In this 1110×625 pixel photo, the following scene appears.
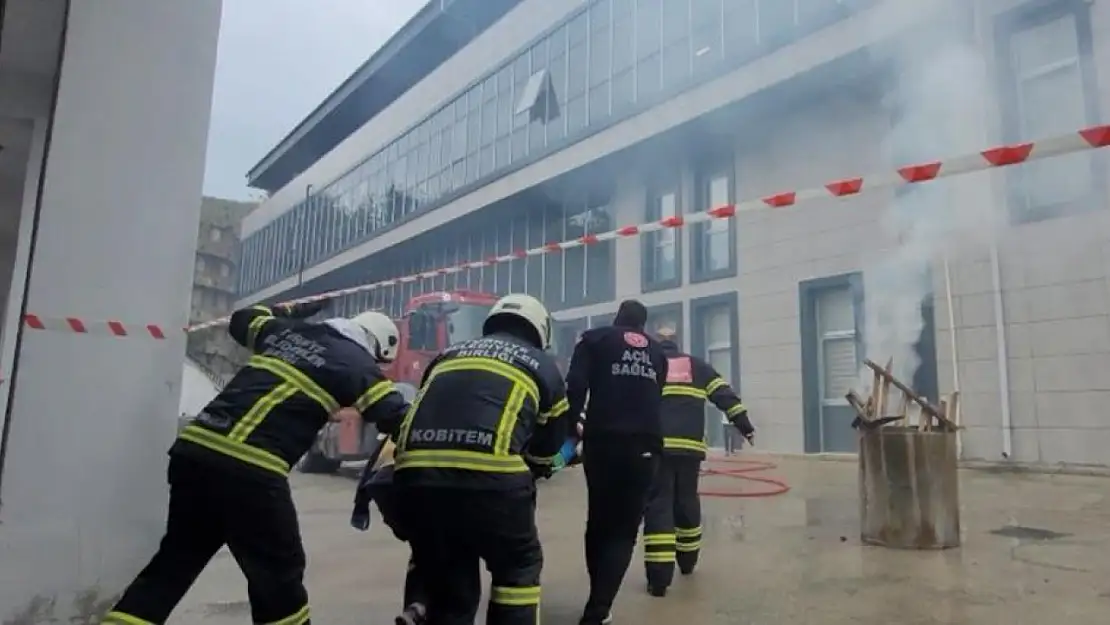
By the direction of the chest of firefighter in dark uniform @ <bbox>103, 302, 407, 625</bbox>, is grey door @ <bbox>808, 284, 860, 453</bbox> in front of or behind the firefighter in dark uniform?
in front

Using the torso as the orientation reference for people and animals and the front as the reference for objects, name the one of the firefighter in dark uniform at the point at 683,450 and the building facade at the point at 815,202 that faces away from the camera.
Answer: the firefighter in dark uniform

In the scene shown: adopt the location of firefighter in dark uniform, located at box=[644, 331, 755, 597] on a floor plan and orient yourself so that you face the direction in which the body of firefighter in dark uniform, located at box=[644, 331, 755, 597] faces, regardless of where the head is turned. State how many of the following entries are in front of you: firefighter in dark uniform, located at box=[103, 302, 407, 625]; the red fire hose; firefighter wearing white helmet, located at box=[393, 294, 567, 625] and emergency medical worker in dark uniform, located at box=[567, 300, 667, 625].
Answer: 1

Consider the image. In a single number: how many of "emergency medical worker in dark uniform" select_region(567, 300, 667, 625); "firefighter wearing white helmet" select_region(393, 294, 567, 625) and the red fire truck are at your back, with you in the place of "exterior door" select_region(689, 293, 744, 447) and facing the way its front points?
0

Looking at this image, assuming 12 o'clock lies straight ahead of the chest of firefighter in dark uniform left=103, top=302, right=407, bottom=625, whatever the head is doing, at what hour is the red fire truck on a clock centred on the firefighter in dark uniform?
The red fire truck is roughly at 11 o'clock from the firefighter in dark uniform.

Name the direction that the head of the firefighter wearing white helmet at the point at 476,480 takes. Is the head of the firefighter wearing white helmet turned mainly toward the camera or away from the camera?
away from the camera

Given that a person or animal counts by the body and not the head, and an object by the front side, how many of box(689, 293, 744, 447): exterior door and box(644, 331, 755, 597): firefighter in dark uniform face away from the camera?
1

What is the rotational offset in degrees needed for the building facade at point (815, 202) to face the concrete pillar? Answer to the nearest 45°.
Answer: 0° — it already faces it

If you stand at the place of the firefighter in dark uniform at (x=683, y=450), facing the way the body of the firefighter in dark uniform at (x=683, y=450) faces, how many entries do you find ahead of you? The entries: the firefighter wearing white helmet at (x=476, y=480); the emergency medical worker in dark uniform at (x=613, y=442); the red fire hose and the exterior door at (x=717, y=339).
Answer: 2

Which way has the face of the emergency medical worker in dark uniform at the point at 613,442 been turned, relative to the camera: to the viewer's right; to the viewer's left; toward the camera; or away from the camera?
away from the camera

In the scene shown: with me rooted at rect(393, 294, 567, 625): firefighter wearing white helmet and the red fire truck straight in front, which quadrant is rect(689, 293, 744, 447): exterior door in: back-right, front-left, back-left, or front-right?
front-right

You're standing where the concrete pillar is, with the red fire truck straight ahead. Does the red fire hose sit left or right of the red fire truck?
right

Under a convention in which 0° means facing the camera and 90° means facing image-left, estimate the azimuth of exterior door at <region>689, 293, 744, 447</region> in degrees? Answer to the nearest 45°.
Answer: approximately 45°

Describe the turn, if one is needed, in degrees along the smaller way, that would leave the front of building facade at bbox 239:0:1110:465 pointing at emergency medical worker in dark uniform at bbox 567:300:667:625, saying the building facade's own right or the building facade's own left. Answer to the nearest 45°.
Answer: approximately 45° to the building facade's own left

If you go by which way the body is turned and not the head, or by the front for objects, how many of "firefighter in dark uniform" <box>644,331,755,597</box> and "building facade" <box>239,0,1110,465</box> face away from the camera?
1

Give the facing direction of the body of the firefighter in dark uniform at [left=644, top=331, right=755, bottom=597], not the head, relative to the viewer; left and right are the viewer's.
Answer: facing away from the viewer
